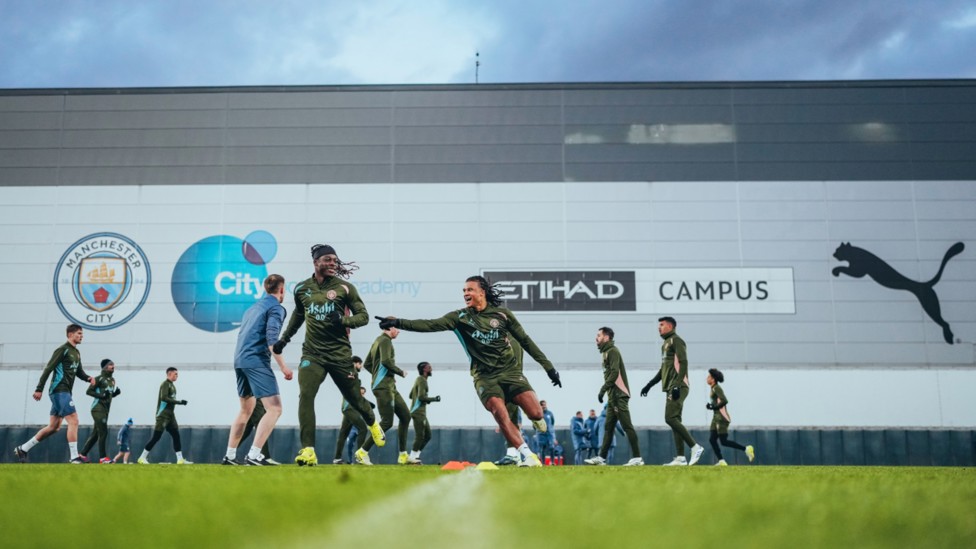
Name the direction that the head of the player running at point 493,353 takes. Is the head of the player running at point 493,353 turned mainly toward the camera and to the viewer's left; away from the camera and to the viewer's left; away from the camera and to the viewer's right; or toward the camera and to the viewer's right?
toward the camera and to the viewer's left

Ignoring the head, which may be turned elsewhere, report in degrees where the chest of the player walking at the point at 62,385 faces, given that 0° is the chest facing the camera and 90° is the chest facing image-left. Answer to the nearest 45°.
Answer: approximately 270°

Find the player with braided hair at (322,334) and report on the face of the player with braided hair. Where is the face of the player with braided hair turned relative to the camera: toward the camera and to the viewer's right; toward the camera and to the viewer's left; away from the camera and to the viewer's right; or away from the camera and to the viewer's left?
toward the camera and to the viewer's right

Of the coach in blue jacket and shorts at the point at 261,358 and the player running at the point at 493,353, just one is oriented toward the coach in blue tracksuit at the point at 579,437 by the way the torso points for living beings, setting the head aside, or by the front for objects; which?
the coach in blue jacket and shorts at the point at 261,358

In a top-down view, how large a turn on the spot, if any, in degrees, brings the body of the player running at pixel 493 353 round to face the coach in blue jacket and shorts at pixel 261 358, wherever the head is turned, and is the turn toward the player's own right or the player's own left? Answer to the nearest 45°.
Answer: approximately 45° to the player's own right

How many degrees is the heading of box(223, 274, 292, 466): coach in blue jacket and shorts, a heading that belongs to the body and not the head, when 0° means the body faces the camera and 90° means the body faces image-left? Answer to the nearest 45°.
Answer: approximately 225°

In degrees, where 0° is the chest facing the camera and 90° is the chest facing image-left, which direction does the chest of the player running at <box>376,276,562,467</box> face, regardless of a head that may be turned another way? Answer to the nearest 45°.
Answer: approximately 45°

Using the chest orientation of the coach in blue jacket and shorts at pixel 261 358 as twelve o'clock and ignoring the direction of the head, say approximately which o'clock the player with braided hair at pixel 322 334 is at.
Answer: The player with braided hair is roughly at 3 o'clock from the coach in blue jacket and shorts.

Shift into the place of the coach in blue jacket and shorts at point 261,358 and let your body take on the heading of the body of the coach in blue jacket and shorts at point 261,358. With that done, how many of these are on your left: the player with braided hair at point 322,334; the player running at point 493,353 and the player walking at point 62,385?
1

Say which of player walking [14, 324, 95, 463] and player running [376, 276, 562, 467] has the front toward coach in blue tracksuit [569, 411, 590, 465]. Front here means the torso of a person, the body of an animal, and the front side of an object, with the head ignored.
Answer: player walking [14, 324, 95, 463]

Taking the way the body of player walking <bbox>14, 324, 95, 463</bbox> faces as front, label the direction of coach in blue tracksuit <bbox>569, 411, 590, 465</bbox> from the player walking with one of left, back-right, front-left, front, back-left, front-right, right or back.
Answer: front
